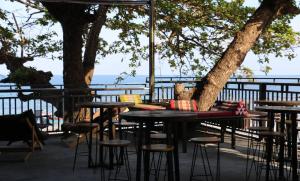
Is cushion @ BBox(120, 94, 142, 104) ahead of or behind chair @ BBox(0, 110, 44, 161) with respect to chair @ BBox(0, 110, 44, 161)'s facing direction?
ahead

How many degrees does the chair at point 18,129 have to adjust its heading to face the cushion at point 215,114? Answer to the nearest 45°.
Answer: approximately 45° to its right

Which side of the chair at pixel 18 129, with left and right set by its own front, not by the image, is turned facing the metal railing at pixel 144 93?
front

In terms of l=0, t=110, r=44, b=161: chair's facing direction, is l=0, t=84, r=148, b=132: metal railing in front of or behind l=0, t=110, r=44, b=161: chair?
in front

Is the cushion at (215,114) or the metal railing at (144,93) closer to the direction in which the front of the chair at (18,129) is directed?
the metal railing

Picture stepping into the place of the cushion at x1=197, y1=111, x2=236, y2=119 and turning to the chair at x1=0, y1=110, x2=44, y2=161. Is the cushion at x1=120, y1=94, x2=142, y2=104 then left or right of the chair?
right

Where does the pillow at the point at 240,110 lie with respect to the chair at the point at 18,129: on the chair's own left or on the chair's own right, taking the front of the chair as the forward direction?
on the chair's own right

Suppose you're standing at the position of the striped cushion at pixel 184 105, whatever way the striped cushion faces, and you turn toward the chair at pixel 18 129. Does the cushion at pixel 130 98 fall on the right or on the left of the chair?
right

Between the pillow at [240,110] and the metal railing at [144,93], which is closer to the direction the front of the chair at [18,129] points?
the metal railing

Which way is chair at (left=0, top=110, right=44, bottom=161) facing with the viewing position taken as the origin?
facing away from the viewer and to the right of the viewer
